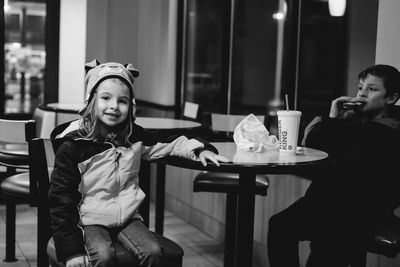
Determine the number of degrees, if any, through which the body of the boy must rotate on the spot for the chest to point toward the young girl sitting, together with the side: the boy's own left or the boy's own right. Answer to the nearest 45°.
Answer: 0° — they already face them

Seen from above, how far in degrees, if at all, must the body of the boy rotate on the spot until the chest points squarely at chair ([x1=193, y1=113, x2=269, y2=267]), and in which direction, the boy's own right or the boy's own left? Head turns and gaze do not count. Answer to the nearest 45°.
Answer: approximately 90° to the boy's own right

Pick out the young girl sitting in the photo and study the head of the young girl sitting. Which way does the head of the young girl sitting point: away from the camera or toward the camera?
toward the camera

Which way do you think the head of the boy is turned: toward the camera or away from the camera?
toward the camera

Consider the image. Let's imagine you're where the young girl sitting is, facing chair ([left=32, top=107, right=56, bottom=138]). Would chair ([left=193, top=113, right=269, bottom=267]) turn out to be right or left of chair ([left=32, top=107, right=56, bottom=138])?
right

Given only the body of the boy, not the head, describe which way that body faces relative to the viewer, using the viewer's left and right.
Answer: facing the viewer and to the left of the viewer

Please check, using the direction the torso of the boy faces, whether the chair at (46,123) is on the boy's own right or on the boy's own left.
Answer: on the boy's own right
